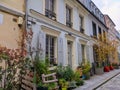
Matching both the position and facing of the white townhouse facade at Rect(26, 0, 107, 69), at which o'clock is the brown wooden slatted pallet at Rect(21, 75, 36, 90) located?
The brown wooden slatted pallet is roughly at 2 o'clock from the white townhouse facade.

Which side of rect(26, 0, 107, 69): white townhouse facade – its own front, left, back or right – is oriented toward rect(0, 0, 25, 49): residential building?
right

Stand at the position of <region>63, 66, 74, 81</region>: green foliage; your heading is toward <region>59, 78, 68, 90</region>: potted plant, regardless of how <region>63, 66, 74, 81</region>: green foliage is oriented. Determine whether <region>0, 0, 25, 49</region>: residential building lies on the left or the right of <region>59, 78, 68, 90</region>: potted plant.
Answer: right

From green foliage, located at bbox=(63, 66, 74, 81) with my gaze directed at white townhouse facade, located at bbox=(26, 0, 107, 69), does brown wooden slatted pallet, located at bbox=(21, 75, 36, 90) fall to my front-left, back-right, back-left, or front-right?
back-left

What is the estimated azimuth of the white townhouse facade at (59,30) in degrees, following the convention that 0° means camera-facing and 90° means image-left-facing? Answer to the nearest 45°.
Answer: approximately 315°
